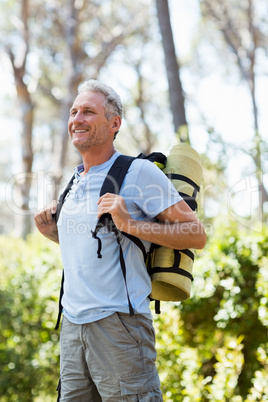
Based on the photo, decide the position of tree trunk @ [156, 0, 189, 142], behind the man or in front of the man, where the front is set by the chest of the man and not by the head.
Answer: behind

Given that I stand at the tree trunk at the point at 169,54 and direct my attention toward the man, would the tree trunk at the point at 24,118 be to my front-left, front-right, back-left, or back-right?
back-right

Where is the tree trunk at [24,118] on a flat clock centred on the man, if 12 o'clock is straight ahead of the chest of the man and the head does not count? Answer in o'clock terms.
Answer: The tree trunk is roughly at 4 o'clock from the man.
